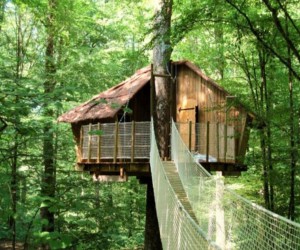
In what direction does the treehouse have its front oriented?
toward the camera

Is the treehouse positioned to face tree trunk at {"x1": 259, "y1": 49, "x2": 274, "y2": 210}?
no

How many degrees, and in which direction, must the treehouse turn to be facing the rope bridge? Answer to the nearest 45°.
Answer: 0° — it already faces it

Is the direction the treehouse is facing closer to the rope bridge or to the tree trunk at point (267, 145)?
the rope bridge

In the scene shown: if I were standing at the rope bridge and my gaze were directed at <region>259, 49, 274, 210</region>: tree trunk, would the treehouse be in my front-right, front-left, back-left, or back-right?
front-left
